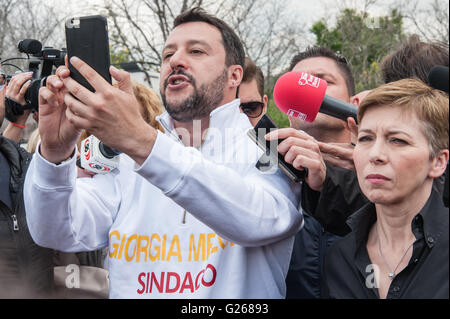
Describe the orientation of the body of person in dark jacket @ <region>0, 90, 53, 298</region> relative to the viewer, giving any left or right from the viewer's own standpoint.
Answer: facing the viewer and to the right of the viewer

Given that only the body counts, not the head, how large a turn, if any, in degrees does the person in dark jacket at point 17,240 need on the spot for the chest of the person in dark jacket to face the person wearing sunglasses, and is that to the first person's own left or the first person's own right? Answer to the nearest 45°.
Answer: approximately 90° to the first person's own left

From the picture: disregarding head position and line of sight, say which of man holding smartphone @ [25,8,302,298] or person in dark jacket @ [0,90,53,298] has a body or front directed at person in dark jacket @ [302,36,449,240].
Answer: person in dark jacket @ [0,90,53,298]

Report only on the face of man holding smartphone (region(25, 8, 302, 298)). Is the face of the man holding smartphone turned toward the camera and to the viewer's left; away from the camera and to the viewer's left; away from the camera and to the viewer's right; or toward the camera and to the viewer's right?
toward the camera and to the viewer's left

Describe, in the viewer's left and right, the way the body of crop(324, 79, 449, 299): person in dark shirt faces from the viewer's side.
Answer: facing the viewer and to the left of the viewer

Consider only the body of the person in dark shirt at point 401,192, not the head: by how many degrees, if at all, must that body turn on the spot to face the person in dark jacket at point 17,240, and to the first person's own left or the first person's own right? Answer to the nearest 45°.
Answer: approximately 45° to the first person's own right

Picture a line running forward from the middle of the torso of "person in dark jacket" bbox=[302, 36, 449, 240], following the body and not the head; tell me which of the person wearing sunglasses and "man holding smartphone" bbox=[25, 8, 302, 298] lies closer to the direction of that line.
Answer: the man holding smartphone

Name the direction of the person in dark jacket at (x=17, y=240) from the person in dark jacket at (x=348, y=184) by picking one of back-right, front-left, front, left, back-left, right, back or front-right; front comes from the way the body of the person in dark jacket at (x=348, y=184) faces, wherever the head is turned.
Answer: front-right

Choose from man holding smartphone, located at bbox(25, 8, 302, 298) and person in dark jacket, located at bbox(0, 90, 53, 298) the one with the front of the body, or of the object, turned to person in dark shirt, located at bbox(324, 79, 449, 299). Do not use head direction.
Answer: person in dark jacket, located at bbox(0, 90, 53, 298)

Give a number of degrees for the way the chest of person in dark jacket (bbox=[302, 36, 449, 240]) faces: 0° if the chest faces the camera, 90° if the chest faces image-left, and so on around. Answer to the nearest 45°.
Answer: approximately 45°
